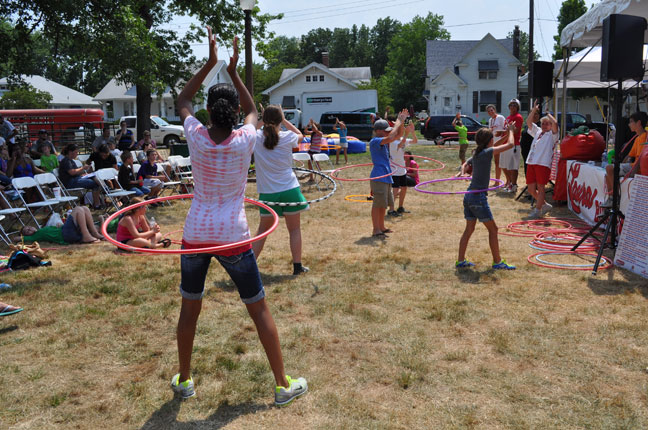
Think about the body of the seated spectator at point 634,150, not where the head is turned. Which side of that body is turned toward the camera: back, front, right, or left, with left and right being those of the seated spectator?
left

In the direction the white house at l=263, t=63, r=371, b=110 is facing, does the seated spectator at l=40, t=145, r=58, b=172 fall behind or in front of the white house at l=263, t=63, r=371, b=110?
in front

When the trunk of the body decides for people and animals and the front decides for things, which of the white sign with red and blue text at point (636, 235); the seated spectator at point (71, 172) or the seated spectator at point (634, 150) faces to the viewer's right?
the seated spectator at point (71, 172)

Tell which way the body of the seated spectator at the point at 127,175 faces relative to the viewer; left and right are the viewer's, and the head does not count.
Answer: facing to the right of the viewer

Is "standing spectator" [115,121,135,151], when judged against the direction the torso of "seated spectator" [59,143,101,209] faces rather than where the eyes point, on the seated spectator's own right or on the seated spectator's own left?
on the seated spectator's own left

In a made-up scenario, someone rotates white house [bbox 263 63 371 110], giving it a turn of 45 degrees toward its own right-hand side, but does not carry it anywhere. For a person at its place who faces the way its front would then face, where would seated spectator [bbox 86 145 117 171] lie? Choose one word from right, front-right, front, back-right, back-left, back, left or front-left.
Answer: front-left

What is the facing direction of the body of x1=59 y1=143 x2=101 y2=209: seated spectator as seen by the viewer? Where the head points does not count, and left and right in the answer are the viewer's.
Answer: facing to the right of the viewer

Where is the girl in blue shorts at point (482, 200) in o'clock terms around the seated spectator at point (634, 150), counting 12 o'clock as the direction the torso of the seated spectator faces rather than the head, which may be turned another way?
The girl in blue shorts is roughly at 10 o'clock from the seated spectator.

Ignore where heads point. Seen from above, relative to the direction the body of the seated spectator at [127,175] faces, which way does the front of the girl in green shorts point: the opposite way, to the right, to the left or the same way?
to the left

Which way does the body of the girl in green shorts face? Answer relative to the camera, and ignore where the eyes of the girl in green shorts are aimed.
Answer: away from the camera

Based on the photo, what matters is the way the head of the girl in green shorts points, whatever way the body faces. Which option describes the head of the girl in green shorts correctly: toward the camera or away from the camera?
away from the camera

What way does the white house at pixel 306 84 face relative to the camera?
toward the camera

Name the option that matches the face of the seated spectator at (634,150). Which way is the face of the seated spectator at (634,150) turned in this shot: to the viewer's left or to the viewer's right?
to the viewer's left

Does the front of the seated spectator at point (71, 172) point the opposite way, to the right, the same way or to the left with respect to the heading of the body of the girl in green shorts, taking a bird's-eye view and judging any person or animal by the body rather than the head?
to the right

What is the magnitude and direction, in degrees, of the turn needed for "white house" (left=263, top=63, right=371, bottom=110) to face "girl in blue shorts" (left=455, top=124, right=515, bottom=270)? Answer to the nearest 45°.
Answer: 0° — it already faces them
